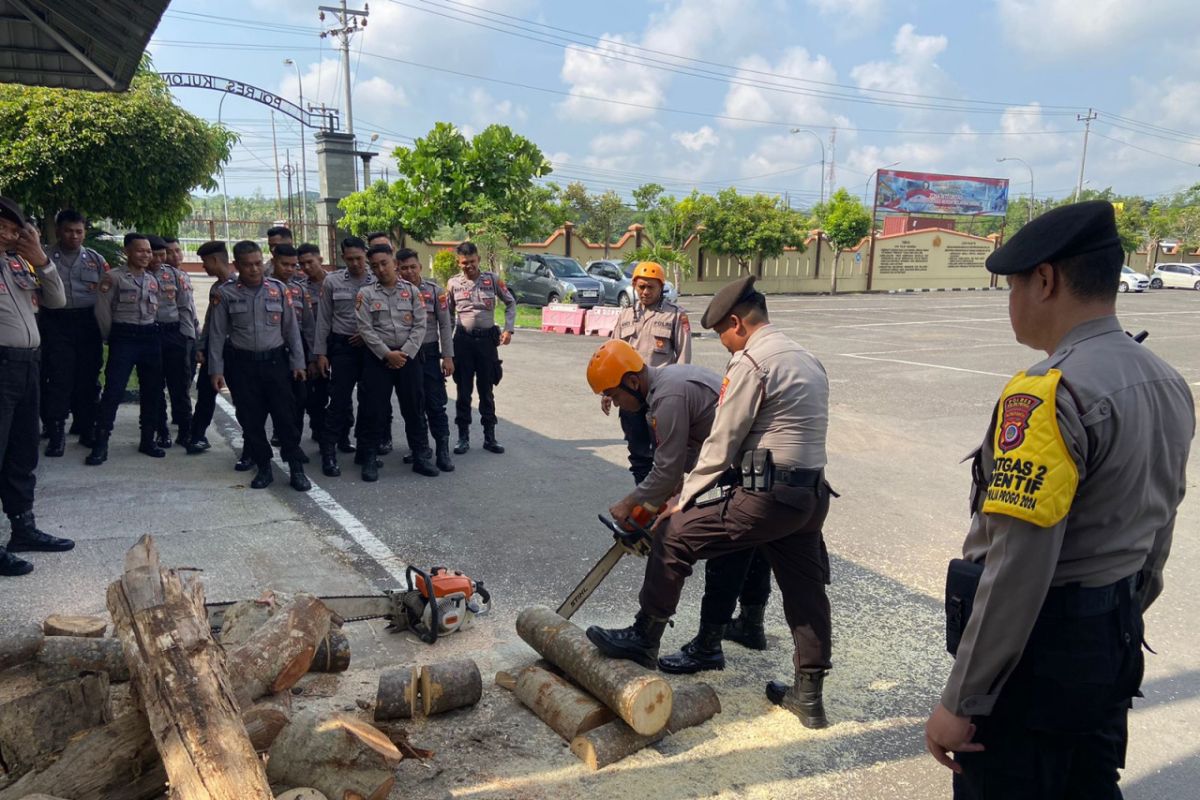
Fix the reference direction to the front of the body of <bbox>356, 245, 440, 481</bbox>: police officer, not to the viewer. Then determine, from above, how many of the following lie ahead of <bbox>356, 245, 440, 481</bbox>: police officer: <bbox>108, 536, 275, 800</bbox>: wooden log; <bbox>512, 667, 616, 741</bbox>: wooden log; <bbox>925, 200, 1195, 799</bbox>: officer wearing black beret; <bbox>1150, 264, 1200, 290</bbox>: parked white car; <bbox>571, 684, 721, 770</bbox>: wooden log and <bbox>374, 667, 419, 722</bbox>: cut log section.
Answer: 5

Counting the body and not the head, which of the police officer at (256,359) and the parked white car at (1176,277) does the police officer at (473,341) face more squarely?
the police officer

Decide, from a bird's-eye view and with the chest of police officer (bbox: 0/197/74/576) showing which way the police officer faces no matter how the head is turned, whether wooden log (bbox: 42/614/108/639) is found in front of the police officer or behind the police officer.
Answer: in front

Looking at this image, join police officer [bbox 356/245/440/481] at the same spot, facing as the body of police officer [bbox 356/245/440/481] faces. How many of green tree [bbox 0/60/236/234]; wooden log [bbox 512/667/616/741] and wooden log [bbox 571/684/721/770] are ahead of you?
2

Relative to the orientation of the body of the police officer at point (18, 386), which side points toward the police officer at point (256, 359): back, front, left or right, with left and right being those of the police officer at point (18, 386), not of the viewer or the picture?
left

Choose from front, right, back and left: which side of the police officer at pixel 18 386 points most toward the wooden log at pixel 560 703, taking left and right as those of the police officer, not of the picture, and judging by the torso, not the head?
front

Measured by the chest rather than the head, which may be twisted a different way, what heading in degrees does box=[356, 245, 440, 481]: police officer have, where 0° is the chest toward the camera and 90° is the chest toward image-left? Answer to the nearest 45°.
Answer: approximately 0°

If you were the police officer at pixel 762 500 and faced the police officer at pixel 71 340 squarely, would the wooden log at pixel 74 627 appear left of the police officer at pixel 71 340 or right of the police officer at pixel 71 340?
left

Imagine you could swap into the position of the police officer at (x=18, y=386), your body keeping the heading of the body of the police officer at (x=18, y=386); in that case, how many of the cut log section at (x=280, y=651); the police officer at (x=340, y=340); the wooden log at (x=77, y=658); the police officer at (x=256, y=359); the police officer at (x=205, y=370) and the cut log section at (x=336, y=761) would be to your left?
3

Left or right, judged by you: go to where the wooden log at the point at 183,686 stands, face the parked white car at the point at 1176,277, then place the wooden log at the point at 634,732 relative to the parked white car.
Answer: right

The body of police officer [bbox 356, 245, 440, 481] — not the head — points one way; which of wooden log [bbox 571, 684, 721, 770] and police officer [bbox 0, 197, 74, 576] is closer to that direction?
the wooden log

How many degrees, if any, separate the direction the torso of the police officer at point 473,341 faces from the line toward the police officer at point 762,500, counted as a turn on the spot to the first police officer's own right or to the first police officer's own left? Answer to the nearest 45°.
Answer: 0° — they already face them

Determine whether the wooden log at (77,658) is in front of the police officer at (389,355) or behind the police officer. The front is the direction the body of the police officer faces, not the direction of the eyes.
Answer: in front
